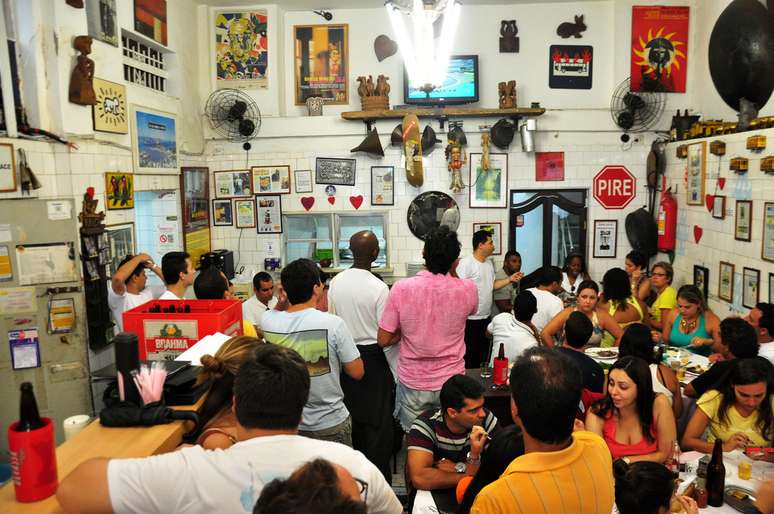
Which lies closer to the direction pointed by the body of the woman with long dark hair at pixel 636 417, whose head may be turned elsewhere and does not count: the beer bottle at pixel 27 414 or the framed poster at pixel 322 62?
the beer bottle

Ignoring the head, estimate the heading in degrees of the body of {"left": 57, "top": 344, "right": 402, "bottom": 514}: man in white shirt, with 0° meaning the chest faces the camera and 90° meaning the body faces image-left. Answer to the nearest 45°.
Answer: approximately 180°

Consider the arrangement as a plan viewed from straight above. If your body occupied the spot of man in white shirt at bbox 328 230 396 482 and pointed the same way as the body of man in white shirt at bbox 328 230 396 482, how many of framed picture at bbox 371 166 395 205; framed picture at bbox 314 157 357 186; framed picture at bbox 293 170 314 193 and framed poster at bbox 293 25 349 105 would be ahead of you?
4

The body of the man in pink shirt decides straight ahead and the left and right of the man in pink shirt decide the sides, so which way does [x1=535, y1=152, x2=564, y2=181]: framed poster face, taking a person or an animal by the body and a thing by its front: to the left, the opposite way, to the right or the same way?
the opposite way

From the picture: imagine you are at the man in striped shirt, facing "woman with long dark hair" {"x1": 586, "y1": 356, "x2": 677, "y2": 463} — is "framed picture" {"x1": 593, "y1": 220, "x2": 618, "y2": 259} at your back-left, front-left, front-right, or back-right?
front-left

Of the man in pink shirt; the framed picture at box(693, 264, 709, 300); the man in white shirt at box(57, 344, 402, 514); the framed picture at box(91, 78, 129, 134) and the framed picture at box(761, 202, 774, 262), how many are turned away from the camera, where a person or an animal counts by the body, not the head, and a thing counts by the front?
2

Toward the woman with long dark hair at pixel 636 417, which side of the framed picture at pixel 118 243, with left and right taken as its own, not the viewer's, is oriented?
front

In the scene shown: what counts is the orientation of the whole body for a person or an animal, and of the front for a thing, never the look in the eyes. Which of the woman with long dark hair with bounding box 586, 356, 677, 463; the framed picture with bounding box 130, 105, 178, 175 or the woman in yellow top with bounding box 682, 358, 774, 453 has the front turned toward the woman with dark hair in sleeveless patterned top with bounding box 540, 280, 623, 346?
the framed picture

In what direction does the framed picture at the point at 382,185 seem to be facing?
toward the camera

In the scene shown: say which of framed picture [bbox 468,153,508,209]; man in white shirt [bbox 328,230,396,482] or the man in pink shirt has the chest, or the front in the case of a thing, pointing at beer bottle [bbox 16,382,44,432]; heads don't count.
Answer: the framed picture

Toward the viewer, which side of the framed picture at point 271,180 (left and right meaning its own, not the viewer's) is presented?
front

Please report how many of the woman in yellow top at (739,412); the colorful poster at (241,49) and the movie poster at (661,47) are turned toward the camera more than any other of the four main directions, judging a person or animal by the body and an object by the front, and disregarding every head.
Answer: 3

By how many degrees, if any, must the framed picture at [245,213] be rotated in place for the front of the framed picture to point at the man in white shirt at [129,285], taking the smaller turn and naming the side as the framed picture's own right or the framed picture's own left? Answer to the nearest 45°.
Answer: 0° — it already faces them

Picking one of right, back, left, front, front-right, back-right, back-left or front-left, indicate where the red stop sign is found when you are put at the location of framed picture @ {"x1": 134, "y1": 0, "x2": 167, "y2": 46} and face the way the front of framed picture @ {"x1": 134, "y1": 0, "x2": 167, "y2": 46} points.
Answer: front-left

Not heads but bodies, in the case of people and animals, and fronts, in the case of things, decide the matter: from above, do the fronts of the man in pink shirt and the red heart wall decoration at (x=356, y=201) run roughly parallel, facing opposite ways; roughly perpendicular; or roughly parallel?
roughly parallel, facing opposite ways

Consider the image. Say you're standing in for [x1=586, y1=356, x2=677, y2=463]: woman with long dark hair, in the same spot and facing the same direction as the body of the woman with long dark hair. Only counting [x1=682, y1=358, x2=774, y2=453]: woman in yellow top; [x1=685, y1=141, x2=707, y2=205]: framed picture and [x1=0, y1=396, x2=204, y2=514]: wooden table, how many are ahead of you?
1

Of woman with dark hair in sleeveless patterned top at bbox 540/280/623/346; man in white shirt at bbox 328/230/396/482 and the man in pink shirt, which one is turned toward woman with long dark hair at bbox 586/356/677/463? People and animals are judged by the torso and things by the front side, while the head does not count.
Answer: the woman with dark hair in sleeveless patterned top

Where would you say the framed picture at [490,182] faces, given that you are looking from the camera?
facing the viewer

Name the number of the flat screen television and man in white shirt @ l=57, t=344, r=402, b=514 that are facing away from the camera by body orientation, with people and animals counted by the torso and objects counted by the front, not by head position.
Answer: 1

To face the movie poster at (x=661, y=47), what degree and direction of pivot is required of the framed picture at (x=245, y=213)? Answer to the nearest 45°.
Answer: approximately 90° to its left

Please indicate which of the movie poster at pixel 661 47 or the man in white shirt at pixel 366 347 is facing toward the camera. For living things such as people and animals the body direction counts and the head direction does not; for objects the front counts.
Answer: the movie poster

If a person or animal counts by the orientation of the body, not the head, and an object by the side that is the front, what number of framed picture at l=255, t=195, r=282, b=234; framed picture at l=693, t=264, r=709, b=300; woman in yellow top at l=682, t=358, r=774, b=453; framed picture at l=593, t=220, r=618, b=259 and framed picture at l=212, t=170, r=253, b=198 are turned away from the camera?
0
